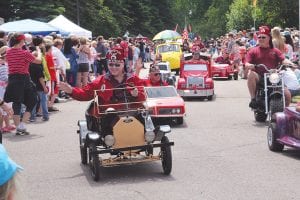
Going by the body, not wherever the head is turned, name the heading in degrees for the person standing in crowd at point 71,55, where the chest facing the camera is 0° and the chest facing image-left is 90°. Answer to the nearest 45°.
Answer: approximately 270°

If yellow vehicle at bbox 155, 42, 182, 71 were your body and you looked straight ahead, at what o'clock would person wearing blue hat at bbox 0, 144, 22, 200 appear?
The person wearing blue hat is roughly at 12 o'clock from the yellow vehicle.

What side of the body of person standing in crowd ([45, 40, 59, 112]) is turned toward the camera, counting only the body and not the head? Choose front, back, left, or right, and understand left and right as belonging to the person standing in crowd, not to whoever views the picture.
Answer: right

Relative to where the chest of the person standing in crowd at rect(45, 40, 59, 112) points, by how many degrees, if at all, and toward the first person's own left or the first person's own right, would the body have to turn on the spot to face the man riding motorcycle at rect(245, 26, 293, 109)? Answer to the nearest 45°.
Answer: approximately 45° to the first person's own right

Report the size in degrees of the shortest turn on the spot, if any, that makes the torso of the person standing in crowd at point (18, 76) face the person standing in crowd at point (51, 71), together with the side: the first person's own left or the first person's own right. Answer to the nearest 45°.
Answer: approximately 45° to the first person's own left

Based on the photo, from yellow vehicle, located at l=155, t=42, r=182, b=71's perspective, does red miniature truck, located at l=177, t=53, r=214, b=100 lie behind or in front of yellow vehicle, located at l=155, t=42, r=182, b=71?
in front

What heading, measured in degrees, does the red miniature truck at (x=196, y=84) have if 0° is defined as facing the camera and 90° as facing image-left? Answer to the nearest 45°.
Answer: approximately 0°

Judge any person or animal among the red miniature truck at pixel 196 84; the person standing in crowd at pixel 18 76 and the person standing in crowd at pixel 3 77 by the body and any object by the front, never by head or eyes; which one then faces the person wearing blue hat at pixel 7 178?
the red miniature truck
